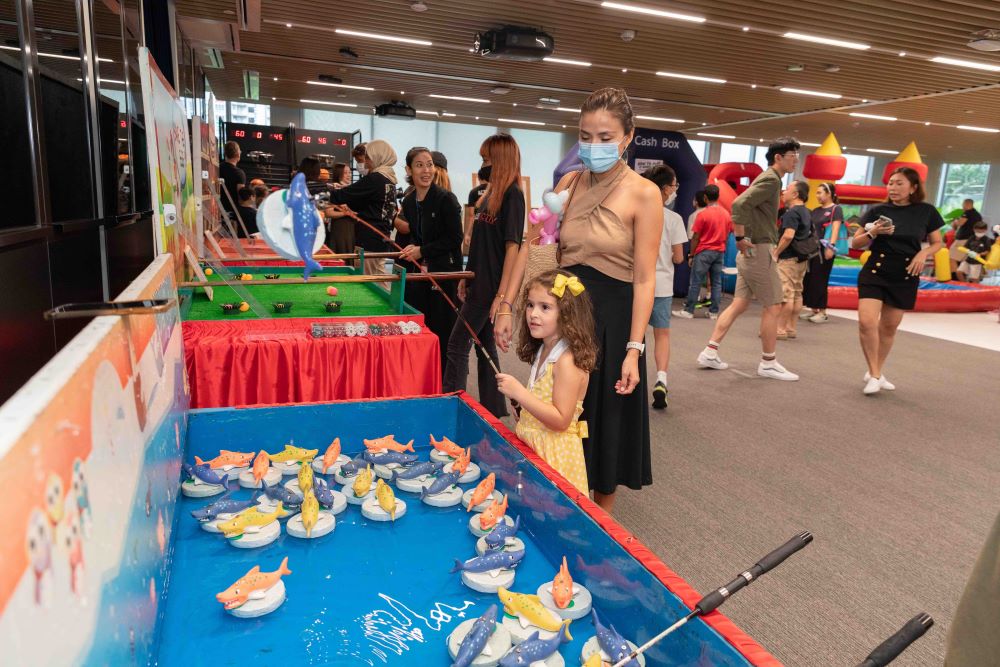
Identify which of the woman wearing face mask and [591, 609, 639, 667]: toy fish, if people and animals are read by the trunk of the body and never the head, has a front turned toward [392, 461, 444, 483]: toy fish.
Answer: the woman wearing face mask

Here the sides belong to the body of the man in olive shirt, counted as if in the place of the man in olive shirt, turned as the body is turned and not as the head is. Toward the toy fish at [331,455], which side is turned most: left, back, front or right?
right

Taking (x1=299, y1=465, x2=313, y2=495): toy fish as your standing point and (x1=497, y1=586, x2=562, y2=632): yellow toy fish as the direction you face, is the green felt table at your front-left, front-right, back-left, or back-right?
back-left

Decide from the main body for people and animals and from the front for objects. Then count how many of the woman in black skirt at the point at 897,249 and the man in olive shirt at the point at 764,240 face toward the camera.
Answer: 1

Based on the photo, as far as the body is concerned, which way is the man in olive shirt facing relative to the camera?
to the viewer's right

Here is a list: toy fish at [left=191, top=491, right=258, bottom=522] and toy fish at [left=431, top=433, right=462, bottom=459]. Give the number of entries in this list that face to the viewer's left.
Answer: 1
